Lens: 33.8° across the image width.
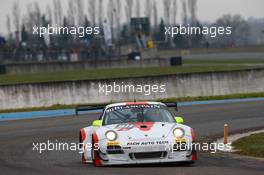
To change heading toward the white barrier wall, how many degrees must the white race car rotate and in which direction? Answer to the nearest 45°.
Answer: approximately 180°

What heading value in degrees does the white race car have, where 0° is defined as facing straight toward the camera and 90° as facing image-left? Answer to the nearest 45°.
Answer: approximately 0°
